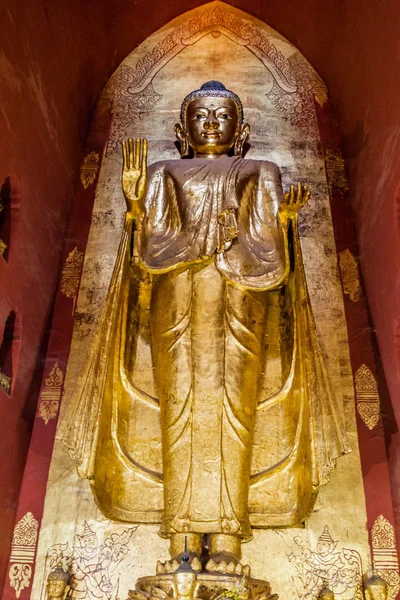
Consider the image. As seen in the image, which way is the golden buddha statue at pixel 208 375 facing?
toward the camera
